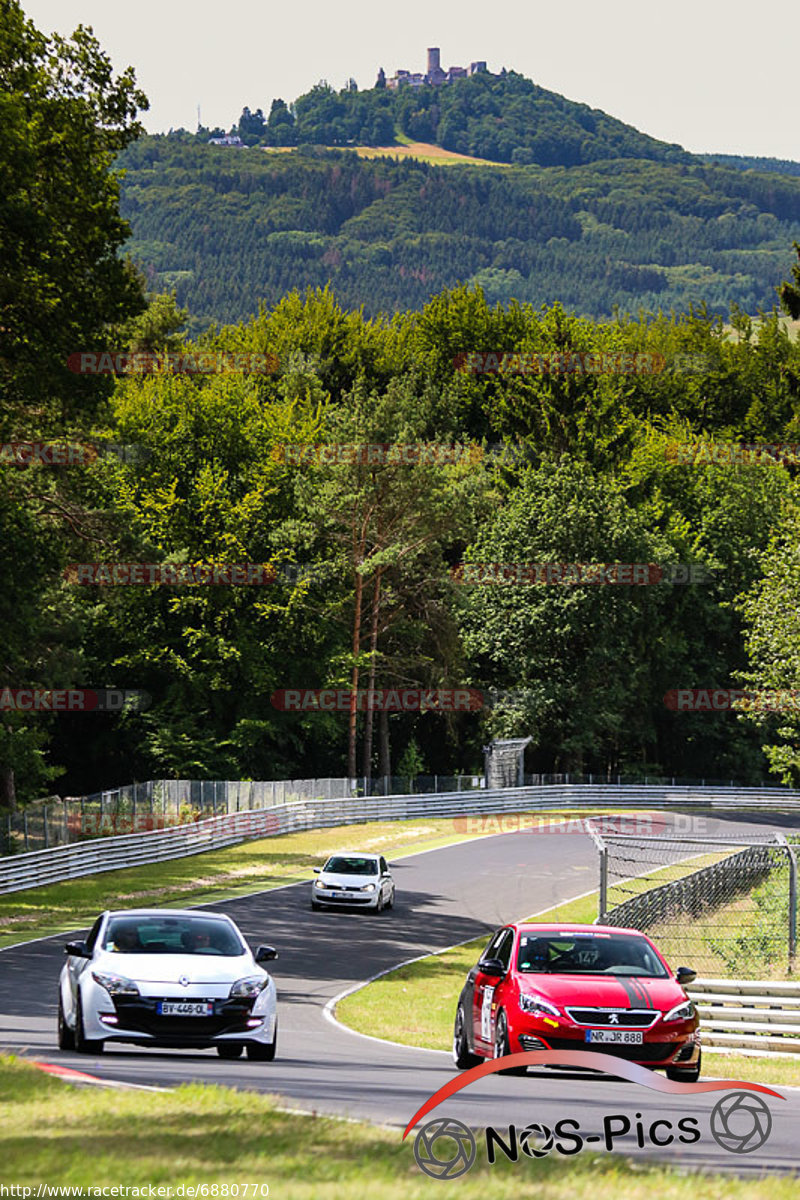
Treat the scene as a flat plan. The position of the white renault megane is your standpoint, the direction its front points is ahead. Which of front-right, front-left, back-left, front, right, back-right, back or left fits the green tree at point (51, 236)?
back

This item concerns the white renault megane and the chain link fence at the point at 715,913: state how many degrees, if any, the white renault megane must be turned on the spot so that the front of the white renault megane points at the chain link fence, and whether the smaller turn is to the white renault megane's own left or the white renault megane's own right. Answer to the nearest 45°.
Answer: approximately 135° to the white renault megane's own left

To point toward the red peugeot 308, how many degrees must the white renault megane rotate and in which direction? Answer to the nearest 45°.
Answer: approximately 90° to its left

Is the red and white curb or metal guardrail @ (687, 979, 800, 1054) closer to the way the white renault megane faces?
the red and white curb

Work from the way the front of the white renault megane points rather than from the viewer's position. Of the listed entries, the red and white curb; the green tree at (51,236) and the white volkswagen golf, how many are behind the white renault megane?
2

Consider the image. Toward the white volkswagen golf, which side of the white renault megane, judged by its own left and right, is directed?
back

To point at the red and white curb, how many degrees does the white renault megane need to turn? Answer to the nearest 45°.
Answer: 0° — it already faces it

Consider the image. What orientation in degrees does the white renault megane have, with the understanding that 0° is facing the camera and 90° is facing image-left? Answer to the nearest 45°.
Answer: approximately 0°

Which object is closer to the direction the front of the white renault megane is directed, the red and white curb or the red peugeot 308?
the red and white curb

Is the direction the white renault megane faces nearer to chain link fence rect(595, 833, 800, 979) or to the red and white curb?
the red and white curb
